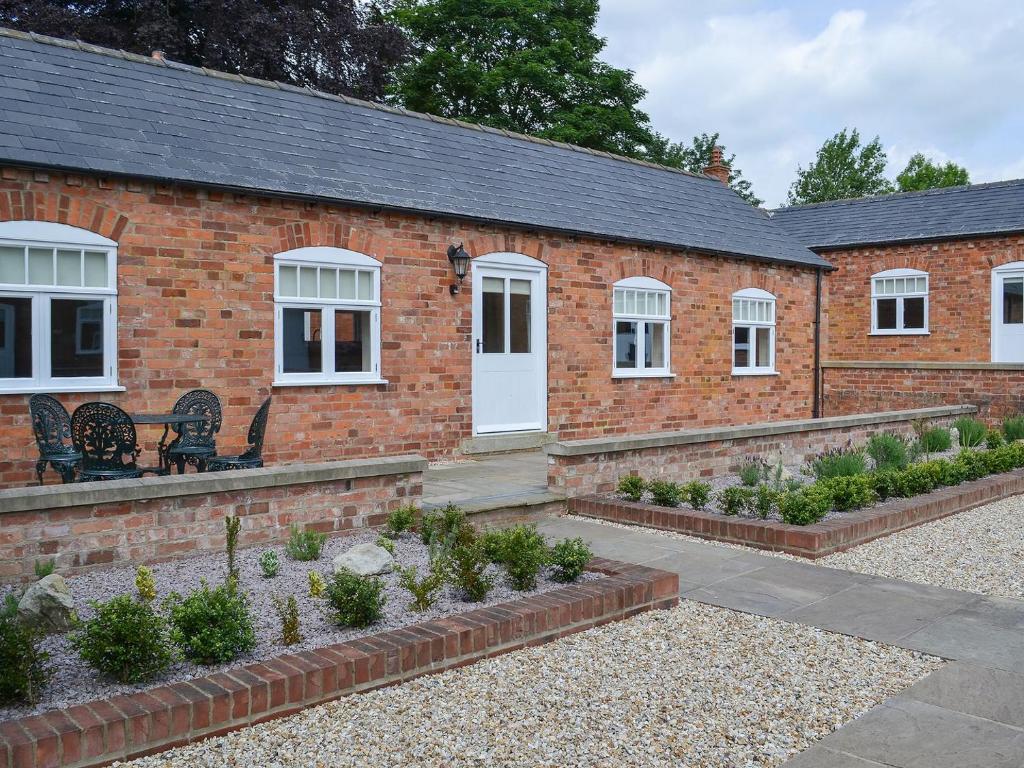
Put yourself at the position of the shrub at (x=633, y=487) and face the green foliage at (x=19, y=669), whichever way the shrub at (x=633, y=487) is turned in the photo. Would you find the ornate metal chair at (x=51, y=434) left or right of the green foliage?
right

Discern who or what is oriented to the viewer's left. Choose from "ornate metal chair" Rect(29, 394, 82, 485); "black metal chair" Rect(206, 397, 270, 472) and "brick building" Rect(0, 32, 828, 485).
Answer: the black metal chair

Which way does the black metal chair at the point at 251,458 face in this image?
to the viewer's left

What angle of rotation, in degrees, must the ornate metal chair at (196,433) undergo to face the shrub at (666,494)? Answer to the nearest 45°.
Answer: approximately 135° to its left

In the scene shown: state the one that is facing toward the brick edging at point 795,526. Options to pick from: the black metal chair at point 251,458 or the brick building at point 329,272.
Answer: the brick building

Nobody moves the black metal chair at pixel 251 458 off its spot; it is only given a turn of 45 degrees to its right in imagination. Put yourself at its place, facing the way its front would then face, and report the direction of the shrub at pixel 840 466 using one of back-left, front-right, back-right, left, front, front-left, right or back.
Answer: back-right

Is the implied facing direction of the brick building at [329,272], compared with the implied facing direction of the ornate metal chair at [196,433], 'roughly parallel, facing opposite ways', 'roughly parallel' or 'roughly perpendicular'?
roughly parallel

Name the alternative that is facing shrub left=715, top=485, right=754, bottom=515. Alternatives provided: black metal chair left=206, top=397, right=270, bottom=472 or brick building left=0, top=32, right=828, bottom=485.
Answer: the brick building

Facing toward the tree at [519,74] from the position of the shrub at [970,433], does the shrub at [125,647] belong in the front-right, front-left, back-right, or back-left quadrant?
back-left

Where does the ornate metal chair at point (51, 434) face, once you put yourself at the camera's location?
facing the viewer and to the right of the viewer

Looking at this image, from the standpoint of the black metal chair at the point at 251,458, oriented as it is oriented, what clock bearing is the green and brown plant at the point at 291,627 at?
The green and brown plant is roughly at 9 o'clock from the black metal chair.

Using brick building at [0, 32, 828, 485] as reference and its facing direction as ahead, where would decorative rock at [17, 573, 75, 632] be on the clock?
The decorative rock is roughly at 2 o'clock from the brick building.

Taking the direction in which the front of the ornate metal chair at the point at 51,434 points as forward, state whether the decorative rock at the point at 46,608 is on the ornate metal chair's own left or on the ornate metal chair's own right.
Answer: on the ornate metal chair's own right

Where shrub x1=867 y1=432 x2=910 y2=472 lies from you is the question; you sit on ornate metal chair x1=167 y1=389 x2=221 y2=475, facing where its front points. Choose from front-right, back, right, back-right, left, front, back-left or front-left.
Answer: back-left

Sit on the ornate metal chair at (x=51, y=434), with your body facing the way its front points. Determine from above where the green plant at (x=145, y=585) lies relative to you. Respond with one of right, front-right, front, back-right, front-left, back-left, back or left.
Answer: front-right

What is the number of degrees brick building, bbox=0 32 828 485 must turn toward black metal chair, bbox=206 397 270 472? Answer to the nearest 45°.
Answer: approximately 45° to its right

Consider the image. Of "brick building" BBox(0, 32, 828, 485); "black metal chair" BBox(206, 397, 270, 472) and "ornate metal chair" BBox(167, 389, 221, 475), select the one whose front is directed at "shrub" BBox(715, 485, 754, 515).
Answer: the brick building

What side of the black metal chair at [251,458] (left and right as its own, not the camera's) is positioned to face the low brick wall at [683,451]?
back

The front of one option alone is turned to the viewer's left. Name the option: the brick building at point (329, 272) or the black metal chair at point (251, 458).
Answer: the black metal chair
